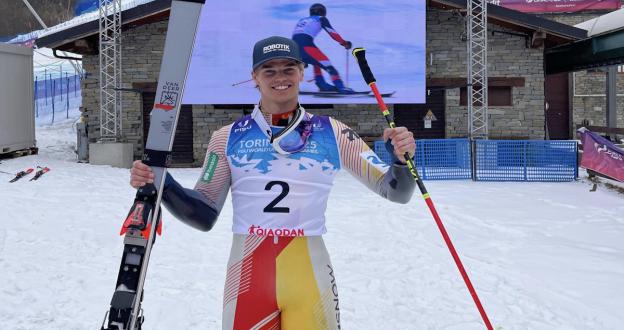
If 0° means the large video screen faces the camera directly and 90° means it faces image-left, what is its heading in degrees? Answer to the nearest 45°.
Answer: approximately 0°

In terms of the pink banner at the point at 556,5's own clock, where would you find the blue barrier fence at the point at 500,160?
The blue barrier fence is roughly at 12 o'clock from the pink banner.

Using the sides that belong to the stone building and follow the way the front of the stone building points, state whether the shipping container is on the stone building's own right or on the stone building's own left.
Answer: on the stone building's own right

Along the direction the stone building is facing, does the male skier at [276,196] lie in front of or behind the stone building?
in front
